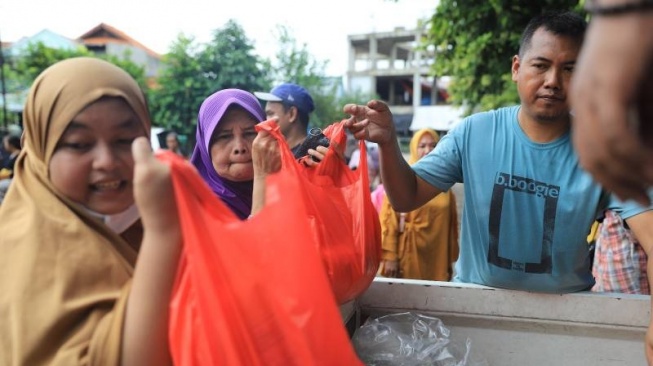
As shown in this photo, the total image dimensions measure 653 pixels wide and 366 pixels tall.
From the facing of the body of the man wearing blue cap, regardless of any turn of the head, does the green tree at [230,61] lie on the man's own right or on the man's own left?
on the man's own right

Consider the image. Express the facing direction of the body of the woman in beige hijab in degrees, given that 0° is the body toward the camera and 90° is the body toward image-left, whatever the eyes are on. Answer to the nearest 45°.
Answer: approximately 315°

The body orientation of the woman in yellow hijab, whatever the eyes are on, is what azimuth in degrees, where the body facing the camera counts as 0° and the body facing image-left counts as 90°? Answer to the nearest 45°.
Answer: approximately 0°

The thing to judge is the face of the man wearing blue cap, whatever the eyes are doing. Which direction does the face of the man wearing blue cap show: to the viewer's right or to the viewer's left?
to the viewer's left

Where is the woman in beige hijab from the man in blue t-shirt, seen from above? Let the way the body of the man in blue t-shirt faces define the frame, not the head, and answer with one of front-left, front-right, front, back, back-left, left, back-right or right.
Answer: front-right

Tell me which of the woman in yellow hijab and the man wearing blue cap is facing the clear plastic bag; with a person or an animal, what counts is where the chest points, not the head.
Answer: the woman in yellow hijab
